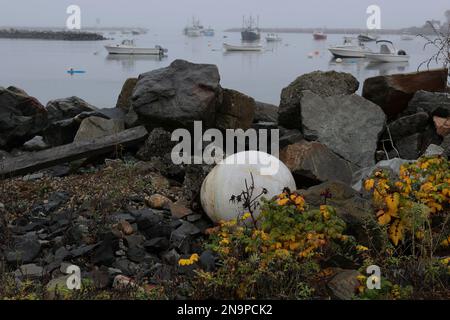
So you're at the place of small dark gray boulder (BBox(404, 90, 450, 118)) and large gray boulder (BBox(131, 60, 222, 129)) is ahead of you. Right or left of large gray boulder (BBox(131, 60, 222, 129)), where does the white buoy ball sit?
left

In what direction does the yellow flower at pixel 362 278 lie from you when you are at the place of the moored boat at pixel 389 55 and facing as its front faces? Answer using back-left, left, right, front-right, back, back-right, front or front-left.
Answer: left

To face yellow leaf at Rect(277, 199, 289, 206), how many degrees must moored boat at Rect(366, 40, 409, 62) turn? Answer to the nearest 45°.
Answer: approximately 90° to its left

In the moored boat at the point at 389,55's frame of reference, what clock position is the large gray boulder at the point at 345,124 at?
The large gray boulder is roughly at 9 o'clock from the moored boat.

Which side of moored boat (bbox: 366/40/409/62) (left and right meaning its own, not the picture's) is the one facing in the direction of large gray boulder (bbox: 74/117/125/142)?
left

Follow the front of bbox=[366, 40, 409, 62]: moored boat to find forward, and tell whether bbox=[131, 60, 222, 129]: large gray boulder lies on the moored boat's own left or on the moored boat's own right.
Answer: on the moored boat's own left

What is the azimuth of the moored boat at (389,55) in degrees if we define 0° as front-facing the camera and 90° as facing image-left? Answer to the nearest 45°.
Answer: approximately 90°

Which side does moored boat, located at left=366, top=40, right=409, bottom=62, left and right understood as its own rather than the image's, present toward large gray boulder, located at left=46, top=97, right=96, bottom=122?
left

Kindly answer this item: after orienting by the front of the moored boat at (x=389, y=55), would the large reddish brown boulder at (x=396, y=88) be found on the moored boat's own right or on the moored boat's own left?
on the moored boat's own left

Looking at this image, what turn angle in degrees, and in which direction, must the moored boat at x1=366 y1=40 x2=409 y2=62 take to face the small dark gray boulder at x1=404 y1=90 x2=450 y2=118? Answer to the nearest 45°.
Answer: approximately 90° to its left
